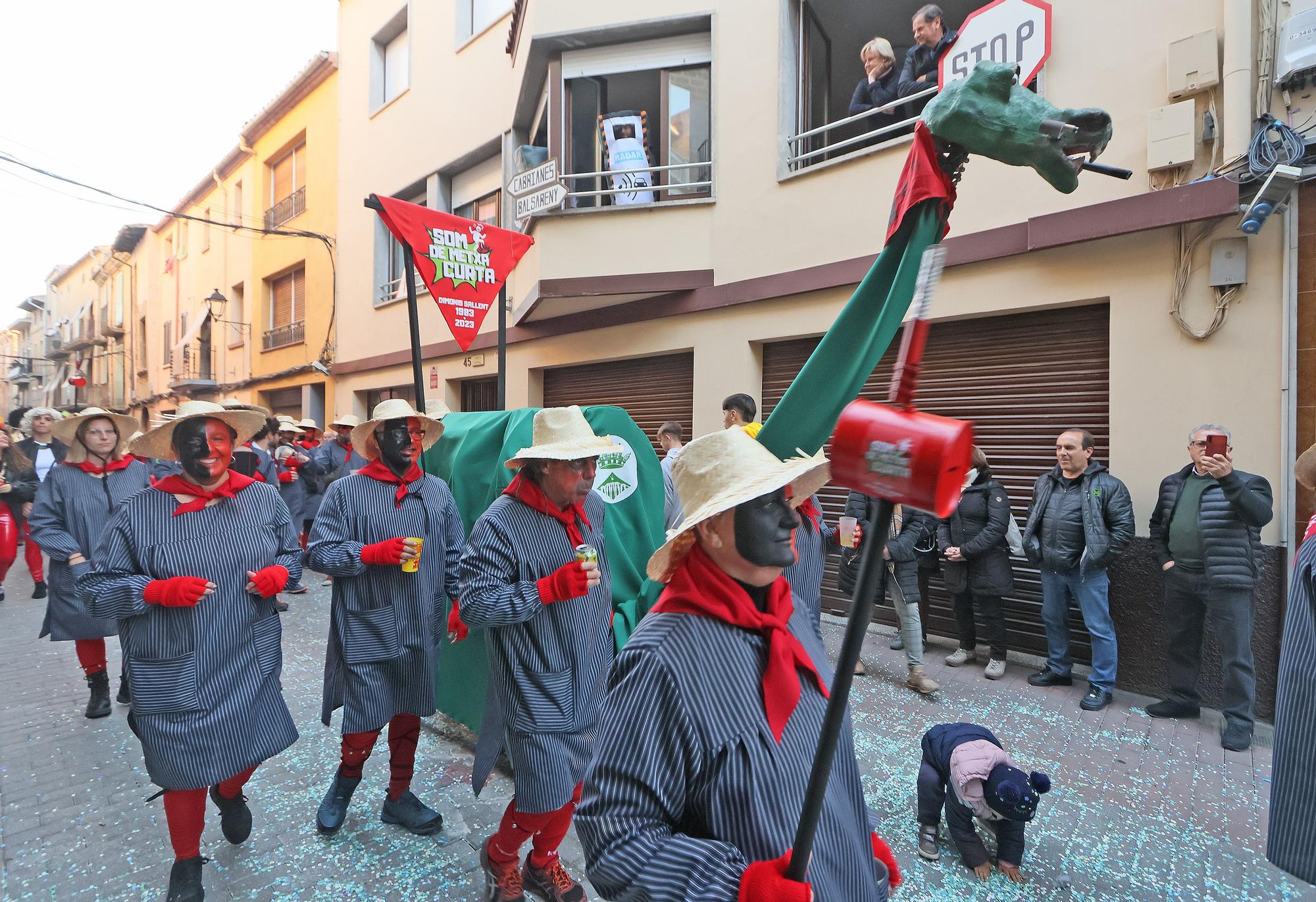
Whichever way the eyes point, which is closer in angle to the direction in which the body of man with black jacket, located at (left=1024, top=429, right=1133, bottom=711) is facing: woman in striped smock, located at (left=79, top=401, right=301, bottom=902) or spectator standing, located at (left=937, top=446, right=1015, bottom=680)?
the woman in striped smock

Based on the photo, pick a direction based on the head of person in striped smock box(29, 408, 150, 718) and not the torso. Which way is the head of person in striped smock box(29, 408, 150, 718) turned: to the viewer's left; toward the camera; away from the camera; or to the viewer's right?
toward the camera

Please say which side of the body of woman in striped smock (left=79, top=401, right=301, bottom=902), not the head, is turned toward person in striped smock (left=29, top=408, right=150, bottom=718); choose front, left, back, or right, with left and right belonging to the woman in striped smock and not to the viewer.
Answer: back

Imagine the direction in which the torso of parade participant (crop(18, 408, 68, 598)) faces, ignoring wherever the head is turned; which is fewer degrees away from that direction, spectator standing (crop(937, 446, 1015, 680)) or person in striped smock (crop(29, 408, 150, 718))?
the person in striped smock

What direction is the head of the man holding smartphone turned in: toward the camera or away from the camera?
toward the camera

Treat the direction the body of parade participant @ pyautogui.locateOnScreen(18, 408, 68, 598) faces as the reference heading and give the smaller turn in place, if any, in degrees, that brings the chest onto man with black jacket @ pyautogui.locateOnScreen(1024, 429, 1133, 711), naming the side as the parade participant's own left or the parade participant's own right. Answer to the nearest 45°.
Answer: approximately 45° to the parade participant's own left

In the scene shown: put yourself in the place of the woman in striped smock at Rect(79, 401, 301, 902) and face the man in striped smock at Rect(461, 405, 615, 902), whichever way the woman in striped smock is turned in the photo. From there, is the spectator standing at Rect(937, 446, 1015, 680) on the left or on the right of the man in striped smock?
left

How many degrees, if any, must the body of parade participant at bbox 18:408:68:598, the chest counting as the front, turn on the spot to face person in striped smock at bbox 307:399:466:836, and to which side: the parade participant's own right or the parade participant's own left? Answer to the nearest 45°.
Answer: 0° — they already face them

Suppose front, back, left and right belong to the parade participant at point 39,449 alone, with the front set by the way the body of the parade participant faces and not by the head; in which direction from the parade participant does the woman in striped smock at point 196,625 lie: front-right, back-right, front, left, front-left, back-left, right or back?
front

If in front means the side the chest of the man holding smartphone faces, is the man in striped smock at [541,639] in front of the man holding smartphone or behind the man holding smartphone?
in front

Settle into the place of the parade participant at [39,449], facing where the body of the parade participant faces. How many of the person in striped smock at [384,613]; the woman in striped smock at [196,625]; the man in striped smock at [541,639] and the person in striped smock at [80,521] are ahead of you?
4

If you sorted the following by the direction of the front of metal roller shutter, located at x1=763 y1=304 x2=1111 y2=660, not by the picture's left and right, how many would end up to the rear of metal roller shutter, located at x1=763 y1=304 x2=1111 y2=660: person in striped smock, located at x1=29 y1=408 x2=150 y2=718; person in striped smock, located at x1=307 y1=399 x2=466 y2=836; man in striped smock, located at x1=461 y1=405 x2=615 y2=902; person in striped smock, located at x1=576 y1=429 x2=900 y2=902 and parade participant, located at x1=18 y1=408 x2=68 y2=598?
0

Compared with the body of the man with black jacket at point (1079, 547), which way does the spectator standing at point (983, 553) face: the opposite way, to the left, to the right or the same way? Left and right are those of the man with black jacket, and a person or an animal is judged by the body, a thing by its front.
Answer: the same way

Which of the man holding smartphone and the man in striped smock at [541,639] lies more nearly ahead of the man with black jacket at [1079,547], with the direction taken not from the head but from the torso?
the man in striped smock

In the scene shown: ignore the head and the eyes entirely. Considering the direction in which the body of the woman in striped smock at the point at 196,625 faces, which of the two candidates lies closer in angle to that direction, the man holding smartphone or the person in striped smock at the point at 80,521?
the man holding smartphone

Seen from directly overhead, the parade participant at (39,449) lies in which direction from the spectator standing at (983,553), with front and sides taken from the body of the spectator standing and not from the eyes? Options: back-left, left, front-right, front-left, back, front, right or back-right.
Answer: front-right

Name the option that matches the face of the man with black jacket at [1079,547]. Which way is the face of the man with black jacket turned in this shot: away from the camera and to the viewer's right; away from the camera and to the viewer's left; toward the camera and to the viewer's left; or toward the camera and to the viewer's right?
toward the camera and to the viewer's left

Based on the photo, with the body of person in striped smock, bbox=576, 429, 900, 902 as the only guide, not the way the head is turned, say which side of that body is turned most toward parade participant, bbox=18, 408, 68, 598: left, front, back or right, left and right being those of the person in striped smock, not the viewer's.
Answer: back

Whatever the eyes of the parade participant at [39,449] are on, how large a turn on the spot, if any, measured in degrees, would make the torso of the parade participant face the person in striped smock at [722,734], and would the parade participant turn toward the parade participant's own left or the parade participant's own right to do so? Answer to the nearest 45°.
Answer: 0° — they already face them

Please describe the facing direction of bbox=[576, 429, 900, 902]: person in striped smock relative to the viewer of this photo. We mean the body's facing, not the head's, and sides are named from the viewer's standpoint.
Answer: facing the viewer and to the right of the viewer

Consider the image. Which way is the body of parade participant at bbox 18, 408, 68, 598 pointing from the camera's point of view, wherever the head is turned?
toward the camera

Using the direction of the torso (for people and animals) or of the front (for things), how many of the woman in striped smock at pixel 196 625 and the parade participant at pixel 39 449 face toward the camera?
2
